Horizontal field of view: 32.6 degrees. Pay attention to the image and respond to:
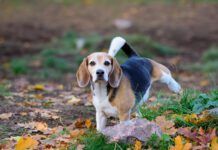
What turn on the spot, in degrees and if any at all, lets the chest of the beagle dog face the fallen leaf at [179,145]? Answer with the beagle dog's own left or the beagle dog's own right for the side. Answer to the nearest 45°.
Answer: approximately 90° to the beagle dog's own left

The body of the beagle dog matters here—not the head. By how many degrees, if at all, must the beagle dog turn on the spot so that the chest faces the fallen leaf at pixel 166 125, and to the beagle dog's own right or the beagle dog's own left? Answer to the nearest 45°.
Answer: approximately 90° to the beagle dog's own left

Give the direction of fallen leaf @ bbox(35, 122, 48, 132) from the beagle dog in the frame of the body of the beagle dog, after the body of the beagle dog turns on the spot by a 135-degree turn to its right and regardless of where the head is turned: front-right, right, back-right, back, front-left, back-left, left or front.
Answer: left

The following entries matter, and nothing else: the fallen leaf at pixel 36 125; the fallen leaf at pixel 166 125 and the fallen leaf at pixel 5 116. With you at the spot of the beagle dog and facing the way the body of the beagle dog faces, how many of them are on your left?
1

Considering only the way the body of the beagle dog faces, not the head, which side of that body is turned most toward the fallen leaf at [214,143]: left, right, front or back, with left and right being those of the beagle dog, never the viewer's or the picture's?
left

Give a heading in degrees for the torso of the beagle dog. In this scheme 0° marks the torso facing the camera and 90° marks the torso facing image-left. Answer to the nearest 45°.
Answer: approximately 45°

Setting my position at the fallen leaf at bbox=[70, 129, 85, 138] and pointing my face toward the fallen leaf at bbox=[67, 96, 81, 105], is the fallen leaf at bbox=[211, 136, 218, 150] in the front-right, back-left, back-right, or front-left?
back-right

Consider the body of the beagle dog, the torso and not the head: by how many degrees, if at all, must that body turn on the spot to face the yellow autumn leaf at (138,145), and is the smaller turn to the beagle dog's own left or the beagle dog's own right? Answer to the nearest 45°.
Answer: approximately 45° to the beagle dog's own left

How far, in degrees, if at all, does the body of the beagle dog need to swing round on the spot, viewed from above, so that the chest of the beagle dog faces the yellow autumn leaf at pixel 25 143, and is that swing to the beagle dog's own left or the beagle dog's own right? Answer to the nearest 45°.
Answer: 0° — it already faces it

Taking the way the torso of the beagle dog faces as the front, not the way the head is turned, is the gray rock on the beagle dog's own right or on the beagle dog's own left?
on the beagle dog's own left

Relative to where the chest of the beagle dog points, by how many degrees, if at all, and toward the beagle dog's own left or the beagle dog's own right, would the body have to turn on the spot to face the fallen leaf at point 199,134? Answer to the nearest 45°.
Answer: approximately 90° to the beagle dog's own left

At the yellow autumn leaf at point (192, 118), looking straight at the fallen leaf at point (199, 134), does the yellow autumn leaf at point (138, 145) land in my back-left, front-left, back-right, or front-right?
front-right

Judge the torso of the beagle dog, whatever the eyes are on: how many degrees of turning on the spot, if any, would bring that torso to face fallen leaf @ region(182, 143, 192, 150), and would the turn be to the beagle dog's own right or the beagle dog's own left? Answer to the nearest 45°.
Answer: approximately 90° to the beagle dog's own left
